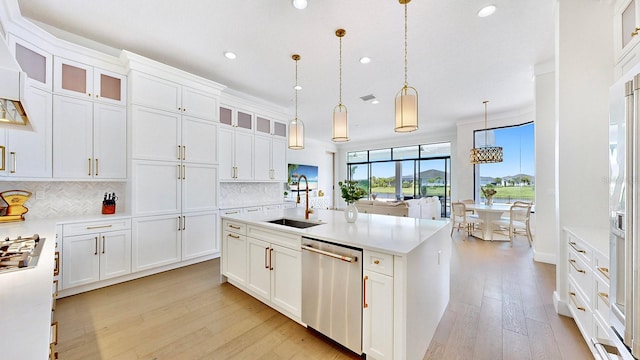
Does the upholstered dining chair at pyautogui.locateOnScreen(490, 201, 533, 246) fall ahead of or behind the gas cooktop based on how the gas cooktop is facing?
ahead

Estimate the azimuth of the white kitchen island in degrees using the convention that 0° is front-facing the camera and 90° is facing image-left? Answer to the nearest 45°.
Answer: approximately 45°

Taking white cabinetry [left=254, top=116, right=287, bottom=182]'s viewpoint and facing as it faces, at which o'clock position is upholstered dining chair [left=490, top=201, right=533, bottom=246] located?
The upholstered dining chair is roughly at 11 o'clock from the white cabinetry.

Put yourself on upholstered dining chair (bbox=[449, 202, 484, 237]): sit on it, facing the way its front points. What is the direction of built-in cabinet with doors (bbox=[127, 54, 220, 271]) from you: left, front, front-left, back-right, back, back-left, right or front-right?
back

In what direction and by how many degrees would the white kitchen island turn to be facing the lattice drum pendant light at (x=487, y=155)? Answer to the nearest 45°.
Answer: approximately 180°

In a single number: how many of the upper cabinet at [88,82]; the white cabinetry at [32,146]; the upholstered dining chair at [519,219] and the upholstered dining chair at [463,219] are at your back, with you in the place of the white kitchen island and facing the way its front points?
2

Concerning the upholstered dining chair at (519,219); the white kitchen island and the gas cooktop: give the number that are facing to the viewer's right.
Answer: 1

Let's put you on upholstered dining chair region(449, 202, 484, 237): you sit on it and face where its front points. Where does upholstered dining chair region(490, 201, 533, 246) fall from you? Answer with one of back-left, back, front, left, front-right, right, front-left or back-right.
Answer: front-right

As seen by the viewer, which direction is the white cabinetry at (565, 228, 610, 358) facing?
to the viewer's left

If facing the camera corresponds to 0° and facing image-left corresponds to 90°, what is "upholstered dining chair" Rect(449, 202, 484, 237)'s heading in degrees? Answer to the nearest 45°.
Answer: approximately 225°

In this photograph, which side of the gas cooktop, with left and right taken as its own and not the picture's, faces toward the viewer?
right

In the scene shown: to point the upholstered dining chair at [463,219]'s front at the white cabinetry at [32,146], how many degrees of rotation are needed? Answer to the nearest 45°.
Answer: approximately 180°

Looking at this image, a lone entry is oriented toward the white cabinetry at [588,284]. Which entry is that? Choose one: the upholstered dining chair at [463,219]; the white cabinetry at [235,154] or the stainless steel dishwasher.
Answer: the white cabinetry at [235,154]

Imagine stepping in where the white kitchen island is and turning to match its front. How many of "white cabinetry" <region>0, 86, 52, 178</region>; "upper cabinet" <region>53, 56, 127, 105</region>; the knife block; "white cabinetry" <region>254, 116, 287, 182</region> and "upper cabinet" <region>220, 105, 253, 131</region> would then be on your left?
0

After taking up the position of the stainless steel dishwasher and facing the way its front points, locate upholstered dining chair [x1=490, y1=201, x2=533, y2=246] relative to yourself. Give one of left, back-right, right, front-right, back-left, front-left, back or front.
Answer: back
